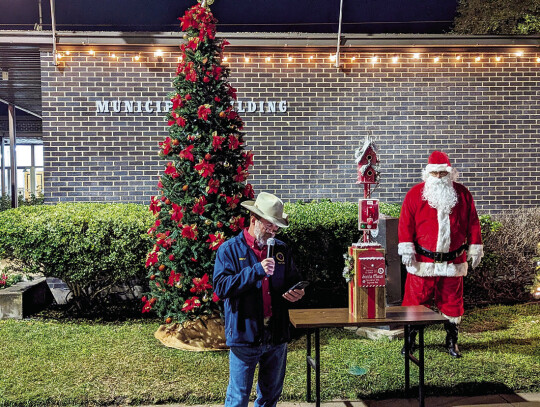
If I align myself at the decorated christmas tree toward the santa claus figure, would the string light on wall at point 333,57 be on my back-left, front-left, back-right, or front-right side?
front-left

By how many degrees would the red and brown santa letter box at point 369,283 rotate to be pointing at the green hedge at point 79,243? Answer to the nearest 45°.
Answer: approximately 135° to its right

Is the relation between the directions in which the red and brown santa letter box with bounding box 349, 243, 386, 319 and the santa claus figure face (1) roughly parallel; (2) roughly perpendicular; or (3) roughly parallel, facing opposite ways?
roughly parallel

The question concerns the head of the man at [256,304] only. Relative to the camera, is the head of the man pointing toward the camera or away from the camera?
toward the camera

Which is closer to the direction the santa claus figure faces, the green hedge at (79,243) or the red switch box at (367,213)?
the red switch box

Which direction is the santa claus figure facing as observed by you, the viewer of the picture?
facing the viewer

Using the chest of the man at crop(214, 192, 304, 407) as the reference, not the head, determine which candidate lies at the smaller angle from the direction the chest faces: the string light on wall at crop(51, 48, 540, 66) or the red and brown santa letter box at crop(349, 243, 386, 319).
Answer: the red and brown santa letter box

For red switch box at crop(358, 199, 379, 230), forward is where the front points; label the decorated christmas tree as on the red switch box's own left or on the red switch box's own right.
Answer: on the red switch box's own right

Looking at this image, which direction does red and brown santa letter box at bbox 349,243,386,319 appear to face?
toward the camera

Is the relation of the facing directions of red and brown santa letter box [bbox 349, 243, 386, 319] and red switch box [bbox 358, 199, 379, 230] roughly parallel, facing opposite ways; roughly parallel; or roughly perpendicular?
roughly parallel

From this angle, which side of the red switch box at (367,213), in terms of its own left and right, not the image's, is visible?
front

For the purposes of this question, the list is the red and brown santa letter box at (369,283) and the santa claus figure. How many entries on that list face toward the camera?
2

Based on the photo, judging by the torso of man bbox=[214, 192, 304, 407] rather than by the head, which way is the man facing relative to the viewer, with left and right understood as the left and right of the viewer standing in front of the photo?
facing the viewer and to the right of the viewer

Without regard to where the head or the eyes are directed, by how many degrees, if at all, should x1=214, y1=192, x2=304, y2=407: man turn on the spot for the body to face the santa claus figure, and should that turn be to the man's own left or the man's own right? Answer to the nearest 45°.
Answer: approximately 90° to the man's own left

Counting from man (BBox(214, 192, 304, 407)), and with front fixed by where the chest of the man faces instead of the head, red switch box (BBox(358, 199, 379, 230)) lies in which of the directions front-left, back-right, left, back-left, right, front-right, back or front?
left
